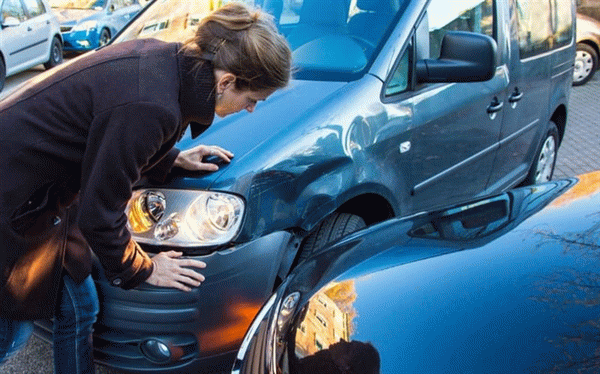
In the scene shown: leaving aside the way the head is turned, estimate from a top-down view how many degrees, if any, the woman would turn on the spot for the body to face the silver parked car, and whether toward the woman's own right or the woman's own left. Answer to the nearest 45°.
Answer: approximately 45° to the woman's own left

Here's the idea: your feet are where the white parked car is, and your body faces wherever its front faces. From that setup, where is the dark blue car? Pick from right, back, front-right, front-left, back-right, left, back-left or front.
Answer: front-left

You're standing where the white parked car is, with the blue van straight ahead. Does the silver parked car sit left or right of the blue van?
left

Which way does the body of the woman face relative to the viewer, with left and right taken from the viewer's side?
facing to the right of the viewer

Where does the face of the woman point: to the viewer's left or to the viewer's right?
to the viewer's right

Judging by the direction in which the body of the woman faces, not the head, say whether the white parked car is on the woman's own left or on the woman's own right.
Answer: on the woman's own left

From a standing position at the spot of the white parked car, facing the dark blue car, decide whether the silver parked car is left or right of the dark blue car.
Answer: left

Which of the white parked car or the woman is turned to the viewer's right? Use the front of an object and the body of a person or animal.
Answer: the woman

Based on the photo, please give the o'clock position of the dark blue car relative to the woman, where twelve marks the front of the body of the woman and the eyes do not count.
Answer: The dark blue car is roughly at 1 o'clock from the woman.

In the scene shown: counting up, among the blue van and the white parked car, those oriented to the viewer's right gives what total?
0

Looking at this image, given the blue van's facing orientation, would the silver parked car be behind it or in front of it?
behind

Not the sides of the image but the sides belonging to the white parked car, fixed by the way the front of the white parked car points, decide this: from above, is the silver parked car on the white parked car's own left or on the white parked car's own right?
on the white parked car's own left

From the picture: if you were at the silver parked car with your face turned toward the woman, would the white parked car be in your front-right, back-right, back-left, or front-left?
front-right

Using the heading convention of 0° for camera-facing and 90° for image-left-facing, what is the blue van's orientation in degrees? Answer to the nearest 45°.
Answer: approximately 45°

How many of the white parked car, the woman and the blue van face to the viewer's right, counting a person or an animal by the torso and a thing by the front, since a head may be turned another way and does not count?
1

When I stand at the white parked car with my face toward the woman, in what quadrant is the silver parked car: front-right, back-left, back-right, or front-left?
front-left
